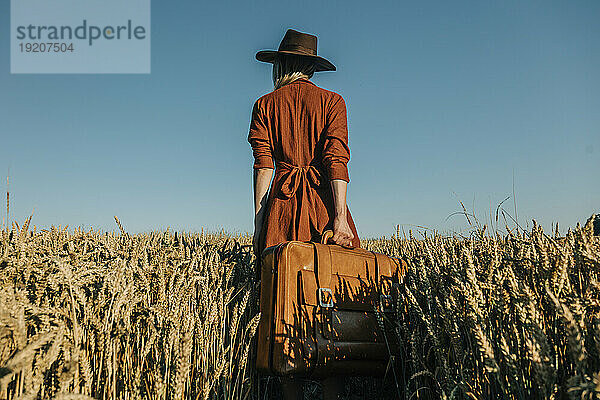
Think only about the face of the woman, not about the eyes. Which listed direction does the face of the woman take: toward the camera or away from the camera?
away from the camera

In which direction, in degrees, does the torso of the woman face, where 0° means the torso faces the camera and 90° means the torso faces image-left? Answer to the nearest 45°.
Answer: approximately 180°
